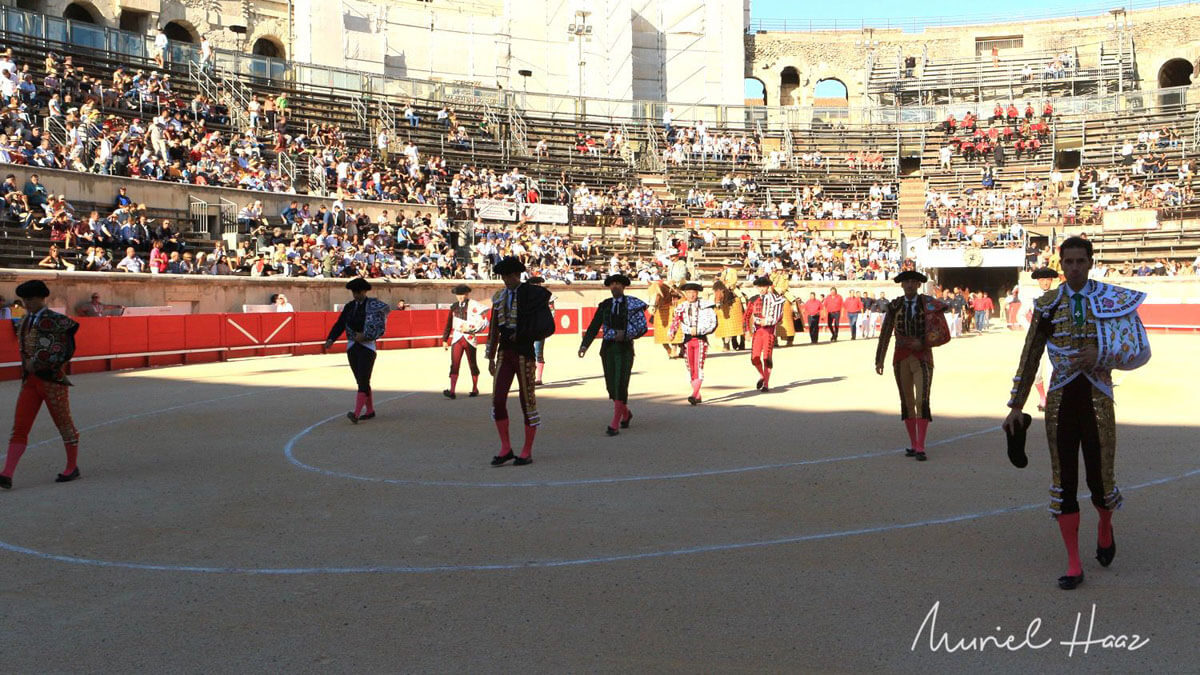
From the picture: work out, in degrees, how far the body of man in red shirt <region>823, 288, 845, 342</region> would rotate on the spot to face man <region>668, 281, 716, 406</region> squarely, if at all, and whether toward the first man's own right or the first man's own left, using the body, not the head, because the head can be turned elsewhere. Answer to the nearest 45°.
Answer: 0° — they already face them

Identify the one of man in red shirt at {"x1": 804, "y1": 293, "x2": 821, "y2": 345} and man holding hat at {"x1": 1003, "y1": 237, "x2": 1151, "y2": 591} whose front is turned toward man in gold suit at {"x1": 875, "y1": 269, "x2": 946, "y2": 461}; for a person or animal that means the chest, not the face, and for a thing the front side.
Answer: the man in red shirt

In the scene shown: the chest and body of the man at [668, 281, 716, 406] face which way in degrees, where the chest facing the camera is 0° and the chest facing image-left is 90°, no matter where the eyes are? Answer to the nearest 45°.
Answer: approximately 0°

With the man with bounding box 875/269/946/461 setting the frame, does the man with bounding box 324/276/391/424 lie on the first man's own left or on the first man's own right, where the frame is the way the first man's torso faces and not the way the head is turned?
on the first man's own right

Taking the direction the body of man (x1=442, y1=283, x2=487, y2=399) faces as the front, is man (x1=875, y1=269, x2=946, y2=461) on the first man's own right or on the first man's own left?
on the first man's own left

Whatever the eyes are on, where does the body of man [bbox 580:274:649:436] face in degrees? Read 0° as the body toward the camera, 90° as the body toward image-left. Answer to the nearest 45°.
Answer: approximately 0°

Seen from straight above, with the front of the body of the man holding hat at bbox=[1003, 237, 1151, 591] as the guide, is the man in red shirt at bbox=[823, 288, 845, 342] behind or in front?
behind

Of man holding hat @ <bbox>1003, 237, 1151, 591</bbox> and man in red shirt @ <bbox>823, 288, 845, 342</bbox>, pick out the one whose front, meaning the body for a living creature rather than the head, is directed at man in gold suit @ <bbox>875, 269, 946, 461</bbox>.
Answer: the man in red shirt
